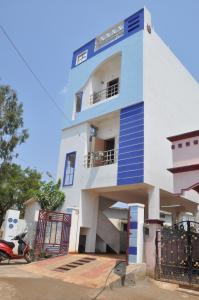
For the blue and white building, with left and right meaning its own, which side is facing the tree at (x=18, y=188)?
right

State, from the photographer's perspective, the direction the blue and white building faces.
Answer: facing the viewer and to the left of the viewer
